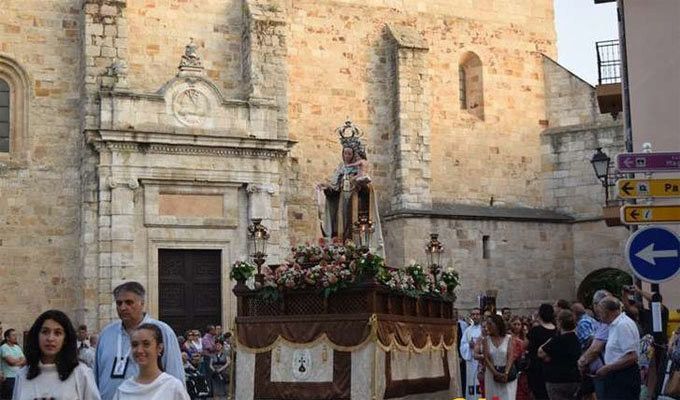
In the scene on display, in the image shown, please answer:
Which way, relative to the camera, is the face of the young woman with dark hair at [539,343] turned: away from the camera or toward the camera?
away from the camera

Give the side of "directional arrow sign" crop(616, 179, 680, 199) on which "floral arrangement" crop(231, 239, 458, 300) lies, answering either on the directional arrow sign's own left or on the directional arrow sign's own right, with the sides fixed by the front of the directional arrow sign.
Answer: on the directional arrow sign's own right

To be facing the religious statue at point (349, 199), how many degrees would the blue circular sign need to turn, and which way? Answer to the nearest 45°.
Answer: approximately 135° to its right

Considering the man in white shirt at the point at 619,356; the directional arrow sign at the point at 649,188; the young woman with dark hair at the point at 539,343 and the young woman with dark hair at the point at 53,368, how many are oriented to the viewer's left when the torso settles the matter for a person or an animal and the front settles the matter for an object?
1

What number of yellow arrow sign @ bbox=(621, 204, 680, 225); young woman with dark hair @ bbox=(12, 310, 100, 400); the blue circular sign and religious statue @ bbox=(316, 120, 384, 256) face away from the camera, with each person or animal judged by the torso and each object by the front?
0

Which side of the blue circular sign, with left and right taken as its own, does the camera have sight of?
front

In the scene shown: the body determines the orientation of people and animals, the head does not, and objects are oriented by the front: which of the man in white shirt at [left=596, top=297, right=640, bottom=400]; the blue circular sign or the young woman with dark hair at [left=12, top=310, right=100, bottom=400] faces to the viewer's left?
the man in white shirt

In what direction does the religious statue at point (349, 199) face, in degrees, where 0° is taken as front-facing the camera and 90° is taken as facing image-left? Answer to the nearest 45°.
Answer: approximately 45°

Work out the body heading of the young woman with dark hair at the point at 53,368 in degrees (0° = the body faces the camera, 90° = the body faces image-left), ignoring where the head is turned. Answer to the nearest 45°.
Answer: approximately 0°

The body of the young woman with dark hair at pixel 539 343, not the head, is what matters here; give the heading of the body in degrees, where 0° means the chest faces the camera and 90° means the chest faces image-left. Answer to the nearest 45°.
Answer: approximately 180°

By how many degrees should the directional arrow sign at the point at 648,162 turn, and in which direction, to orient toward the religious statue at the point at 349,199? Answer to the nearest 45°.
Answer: approximately 135° to its right

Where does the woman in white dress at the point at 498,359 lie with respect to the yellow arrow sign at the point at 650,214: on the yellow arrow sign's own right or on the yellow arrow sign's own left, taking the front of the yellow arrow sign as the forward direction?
on the yellow arrow sign's own right

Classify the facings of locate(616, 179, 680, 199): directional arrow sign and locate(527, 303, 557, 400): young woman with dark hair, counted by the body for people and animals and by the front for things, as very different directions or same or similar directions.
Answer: very different directions
